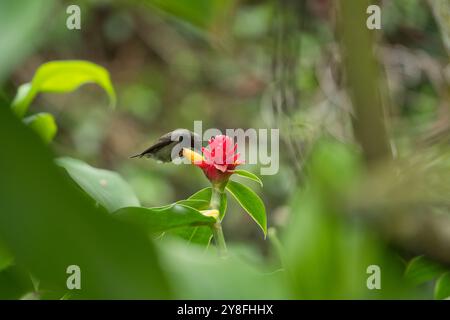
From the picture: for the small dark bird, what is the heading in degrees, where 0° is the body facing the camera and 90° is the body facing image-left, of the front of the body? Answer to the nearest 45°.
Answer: approximately 270°
